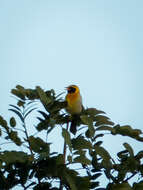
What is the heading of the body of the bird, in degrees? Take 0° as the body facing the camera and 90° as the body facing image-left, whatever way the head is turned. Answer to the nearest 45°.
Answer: approximately 45°
